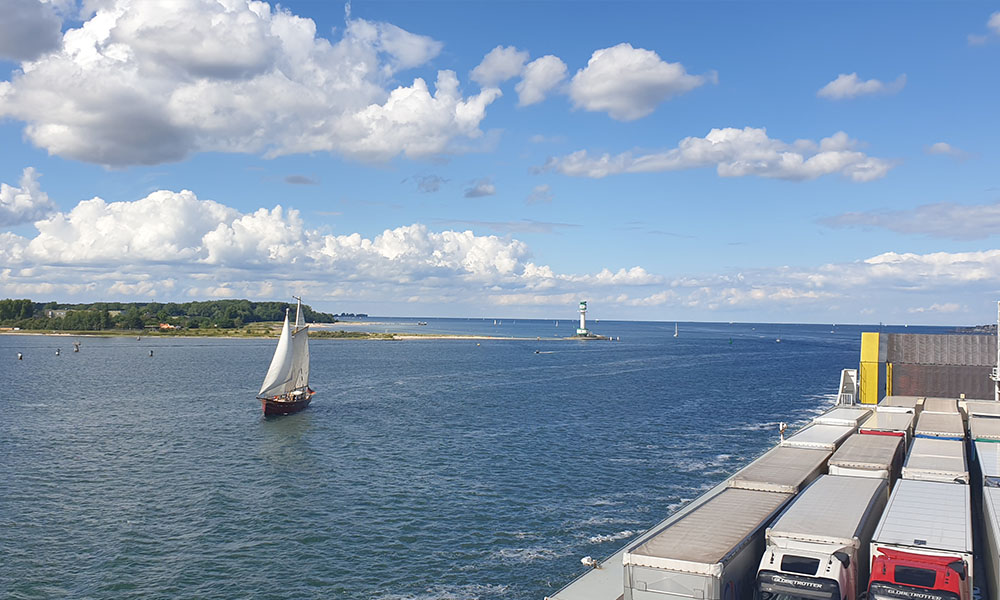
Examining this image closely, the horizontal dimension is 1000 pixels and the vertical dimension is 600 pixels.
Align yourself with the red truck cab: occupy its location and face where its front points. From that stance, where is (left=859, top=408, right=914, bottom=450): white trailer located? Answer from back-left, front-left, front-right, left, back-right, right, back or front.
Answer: back

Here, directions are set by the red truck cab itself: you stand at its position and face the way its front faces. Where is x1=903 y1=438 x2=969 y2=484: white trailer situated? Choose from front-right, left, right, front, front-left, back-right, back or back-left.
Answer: back

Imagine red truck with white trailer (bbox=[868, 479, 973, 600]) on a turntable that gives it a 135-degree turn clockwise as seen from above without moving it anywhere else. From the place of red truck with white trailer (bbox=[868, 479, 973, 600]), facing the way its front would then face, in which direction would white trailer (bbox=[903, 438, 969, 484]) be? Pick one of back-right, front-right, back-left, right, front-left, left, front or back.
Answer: front-right

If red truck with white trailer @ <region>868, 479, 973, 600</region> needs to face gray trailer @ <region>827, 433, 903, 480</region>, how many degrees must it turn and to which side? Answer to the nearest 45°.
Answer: approximately 180°

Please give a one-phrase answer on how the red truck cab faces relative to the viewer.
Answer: facing the viewer

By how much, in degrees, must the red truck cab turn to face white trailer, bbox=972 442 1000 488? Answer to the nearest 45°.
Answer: approximately 180°

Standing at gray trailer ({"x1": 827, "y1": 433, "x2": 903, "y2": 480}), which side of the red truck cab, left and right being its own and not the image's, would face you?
back

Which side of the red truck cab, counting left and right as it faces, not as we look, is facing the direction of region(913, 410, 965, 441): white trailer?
back

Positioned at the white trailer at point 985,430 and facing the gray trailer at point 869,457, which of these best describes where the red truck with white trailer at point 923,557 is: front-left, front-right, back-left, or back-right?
front-left

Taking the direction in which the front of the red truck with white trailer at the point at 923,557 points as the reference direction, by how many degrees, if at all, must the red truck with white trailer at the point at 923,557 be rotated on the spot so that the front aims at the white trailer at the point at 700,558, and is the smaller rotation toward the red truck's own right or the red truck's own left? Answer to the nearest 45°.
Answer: approximately 45° to the red truck's own right

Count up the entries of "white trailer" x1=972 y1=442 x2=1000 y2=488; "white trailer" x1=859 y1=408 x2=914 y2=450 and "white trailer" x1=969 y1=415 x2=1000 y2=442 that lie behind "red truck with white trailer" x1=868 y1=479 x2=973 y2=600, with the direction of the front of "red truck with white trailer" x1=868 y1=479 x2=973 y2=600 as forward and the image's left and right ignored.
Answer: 3
